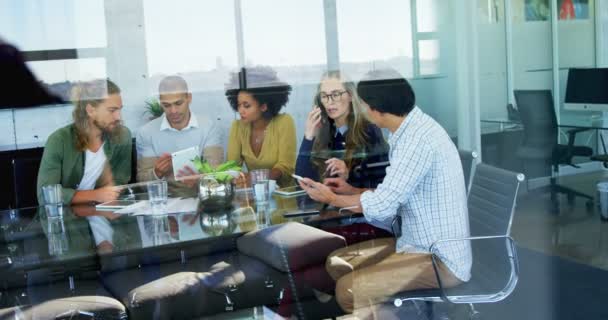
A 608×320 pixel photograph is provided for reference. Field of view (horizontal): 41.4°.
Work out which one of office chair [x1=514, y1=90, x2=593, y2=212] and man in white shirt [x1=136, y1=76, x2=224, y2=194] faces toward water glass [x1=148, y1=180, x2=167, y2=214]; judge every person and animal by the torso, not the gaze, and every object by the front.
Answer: the man in white shirt

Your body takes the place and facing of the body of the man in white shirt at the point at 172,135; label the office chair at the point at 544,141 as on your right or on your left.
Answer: on your left

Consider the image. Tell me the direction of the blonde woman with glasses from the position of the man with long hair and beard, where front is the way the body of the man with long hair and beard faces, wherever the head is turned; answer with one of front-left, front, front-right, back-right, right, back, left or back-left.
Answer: front-left

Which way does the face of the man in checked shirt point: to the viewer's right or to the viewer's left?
to the viewer's left

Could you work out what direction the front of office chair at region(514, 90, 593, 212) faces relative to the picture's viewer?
facing away from the viewer and to the right of the viewer

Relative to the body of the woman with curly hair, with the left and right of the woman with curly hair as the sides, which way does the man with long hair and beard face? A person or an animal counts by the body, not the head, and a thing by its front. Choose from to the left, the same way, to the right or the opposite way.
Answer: to the left

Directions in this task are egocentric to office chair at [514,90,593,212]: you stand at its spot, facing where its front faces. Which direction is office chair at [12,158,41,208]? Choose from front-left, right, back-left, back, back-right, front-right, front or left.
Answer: back

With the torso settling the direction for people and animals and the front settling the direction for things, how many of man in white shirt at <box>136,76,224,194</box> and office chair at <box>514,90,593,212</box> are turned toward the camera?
1

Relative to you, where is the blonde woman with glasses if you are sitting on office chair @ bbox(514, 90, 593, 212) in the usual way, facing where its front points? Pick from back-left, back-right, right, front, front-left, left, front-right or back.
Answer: back

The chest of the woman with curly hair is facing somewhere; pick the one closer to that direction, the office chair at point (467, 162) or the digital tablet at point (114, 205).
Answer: the digital tablet

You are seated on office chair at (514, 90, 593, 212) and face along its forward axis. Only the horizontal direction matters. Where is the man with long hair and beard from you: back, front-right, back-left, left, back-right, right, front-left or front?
back

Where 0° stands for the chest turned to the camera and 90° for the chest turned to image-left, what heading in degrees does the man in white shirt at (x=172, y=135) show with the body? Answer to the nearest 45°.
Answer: approximately 0°

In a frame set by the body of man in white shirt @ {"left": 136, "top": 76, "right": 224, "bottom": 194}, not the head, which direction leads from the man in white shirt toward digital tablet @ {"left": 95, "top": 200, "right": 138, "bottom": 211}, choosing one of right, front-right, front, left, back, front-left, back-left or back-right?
front-right

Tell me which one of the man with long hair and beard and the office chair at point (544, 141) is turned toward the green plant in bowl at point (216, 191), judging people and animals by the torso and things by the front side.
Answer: the man with long hair and beard

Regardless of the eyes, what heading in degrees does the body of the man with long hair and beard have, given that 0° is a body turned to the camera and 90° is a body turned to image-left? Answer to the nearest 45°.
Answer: approximately 315°
